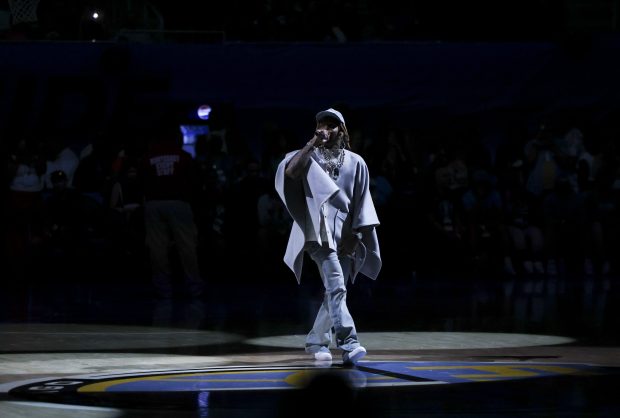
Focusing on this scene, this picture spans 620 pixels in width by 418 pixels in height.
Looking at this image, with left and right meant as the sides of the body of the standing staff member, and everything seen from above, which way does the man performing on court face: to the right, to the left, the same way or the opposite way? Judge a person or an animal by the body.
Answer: the opposite way

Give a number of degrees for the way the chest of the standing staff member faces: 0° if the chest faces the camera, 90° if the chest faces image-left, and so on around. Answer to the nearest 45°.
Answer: approximately 180°

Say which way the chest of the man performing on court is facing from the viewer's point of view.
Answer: toward the camera

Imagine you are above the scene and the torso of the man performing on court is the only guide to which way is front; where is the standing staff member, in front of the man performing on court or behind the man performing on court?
behind

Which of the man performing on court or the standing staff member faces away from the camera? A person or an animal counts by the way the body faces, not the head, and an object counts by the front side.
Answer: the standing staff member

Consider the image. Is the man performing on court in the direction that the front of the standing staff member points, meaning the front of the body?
no
